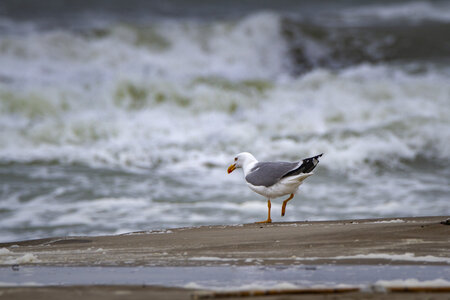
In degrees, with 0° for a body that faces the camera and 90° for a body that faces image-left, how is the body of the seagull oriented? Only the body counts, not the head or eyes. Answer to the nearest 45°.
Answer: approximately 90°
